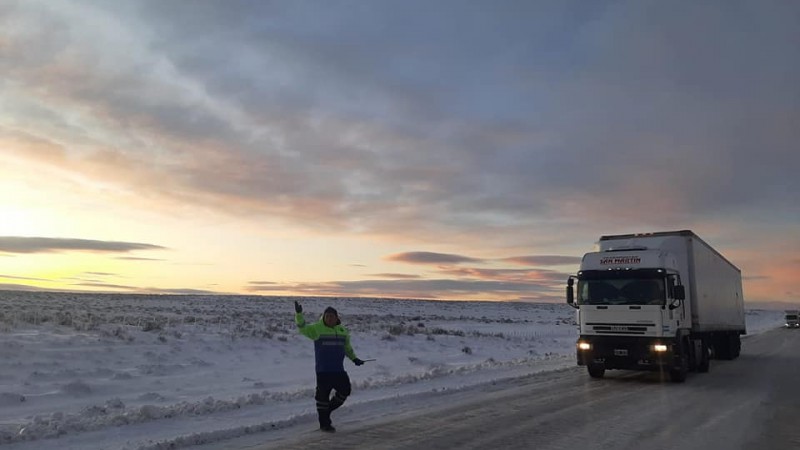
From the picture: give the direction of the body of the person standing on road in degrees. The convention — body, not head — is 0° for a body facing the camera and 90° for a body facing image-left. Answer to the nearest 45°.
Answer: approximately 0°

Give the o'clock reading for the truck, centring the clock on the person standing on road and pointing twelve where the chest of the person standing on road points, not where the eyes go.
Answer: The truck is roughly at 8 o'clock from the person standing on road.
